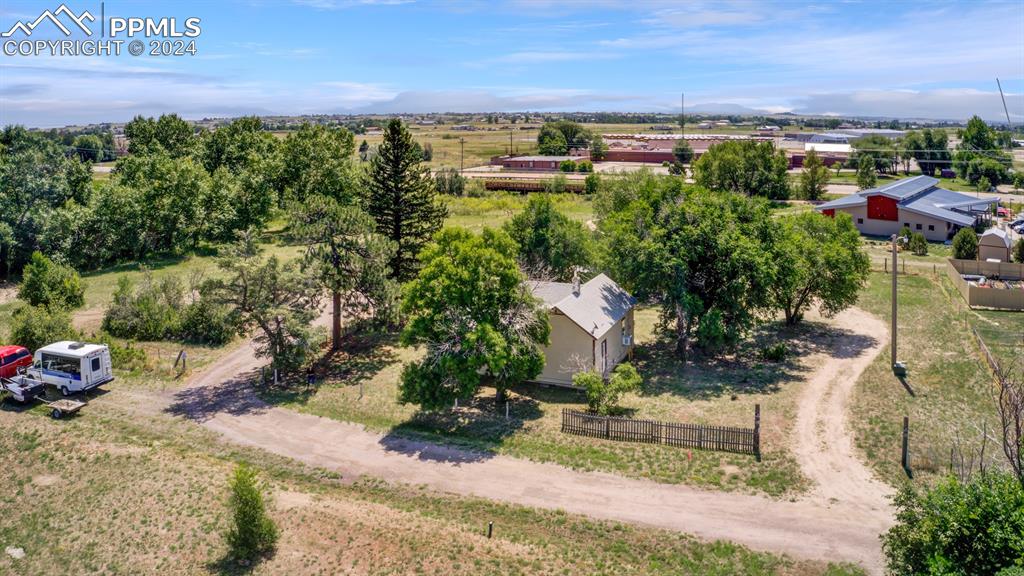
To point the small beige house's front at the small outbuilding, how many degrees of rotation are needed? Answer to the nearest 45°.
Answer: approximately 90° to its left

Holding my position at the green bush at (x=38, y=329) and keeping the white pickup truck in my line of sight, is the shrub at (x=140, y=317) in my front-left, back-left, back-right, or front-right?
back-left

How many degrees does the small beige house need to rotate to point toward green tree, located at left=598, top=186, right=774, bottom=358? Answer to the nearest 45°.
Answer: approximately 90° to its left

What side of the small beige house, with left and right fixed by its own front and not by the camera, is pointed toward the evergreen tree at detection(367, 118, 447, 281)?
back

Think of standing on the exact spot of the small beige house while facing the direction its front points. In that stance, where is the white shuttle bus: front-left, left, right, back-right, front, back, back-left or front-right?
back-right

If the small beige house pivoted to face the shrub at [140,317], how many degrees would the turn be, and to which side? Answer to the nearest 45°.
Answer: approximately 135° to its right

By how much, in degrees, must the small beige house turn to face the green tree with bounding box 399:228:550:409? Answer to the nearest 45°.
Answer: approximately 90° to its right

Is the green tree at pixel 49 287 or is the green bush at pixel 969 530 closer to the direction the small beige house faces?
the green bush

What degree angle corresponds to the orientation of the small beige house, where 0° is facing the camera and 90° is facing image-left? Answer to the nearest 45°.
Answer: approximately 315°
